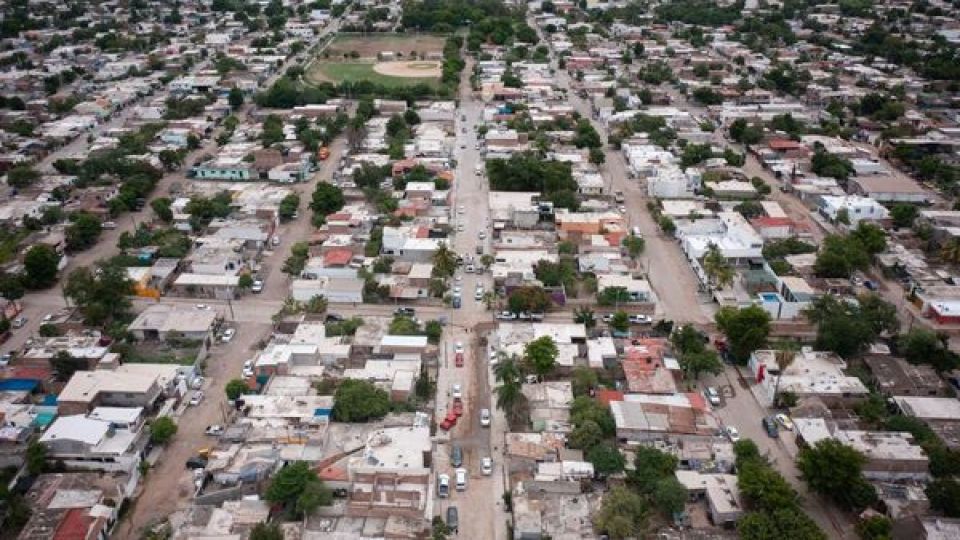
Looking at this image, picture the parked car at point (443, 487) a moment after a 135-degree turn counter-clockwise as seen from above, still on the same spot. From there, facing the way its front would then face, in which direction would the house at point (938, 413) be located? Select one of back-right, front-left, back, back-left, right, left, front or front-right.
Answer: front-right

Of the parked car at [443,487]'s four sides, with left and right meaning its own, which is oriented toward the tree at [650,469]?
left

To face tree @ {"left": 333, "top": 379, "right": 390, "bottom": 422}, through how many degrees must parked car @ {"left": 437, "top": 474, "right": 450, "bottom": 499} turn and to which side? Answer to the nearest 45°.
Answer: approximately 135° to its right

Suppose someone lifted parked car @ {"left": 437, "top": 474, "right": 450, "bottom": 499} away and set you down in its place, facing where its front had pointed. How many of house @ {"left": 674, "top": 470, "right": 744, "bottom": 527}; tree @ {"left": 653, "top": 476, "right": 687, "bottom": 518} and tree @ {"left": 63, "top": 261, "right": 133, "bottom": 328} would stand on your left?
2

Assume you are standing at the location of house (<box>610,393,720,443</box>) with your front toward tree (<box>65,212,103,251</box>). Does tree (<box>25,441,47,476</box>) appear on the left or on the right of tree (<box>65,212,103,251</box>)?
left
